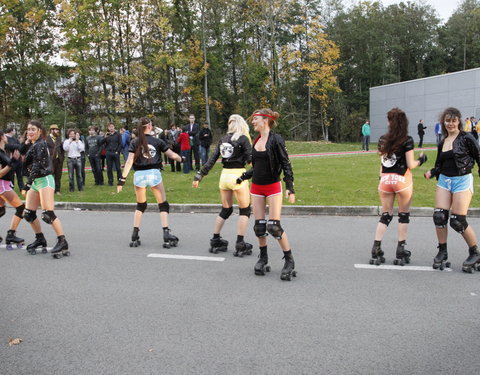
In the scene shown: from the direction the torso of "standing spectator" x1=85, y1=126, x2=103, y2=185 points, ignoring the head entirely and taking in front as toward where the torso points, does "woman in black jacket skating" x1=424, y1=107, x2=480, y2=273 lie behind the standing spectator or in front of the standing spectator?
in front

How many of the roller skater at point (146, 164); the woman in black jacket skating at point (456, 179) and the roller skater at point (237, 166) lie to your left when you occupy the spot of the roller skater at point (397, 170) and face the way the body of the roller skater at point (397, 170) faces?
2

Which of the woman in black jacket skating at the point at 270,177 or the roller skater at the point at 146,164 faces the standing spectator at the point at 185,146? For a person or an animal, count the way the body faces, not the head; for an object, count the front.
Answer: the roller skater

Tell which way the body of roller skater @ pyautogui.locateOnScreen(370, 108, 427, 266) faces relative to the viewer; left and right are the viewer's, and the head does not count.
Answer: facing away from the viewer

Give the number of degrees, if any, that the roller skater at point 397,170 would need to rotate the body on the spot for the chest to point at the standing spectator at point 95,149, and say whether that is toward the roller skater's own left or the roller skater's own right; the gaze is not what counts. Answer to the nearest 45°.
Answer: approximately 45° to the roller skater's own left

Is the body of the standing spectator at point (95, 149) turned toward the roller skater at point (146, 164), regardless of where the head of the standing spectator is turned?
yes

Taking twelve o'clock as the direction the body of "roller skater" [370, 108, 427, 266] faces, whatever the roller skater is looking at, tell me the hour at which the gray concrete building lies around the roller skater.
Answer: The gray concrete building is roughly at 12 o'clock from the roller skater.

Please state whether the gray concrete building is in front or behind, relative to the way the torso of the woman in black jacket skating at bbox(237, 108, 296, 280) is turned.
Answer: behind

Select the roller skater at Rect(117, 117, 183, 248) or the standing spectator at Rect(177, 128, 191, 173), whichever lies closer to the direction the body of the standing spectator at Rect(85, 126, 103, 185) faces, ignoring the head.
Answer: the roller skater

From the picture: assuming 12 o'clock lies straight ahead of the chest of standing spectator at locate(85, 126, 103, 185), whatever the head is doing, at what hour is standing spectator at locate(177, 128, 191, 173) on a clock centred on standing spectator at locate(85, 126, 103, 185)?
standing spectator at locate(177, 128, 191, 173) is roughly at 8 o'clock from standing spectator at locate(85, 126, 103, 185).

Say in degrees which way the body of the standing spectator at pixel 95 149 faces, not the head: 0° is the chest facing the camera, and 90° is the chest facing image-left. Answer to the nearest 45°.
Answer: approximately 0°
